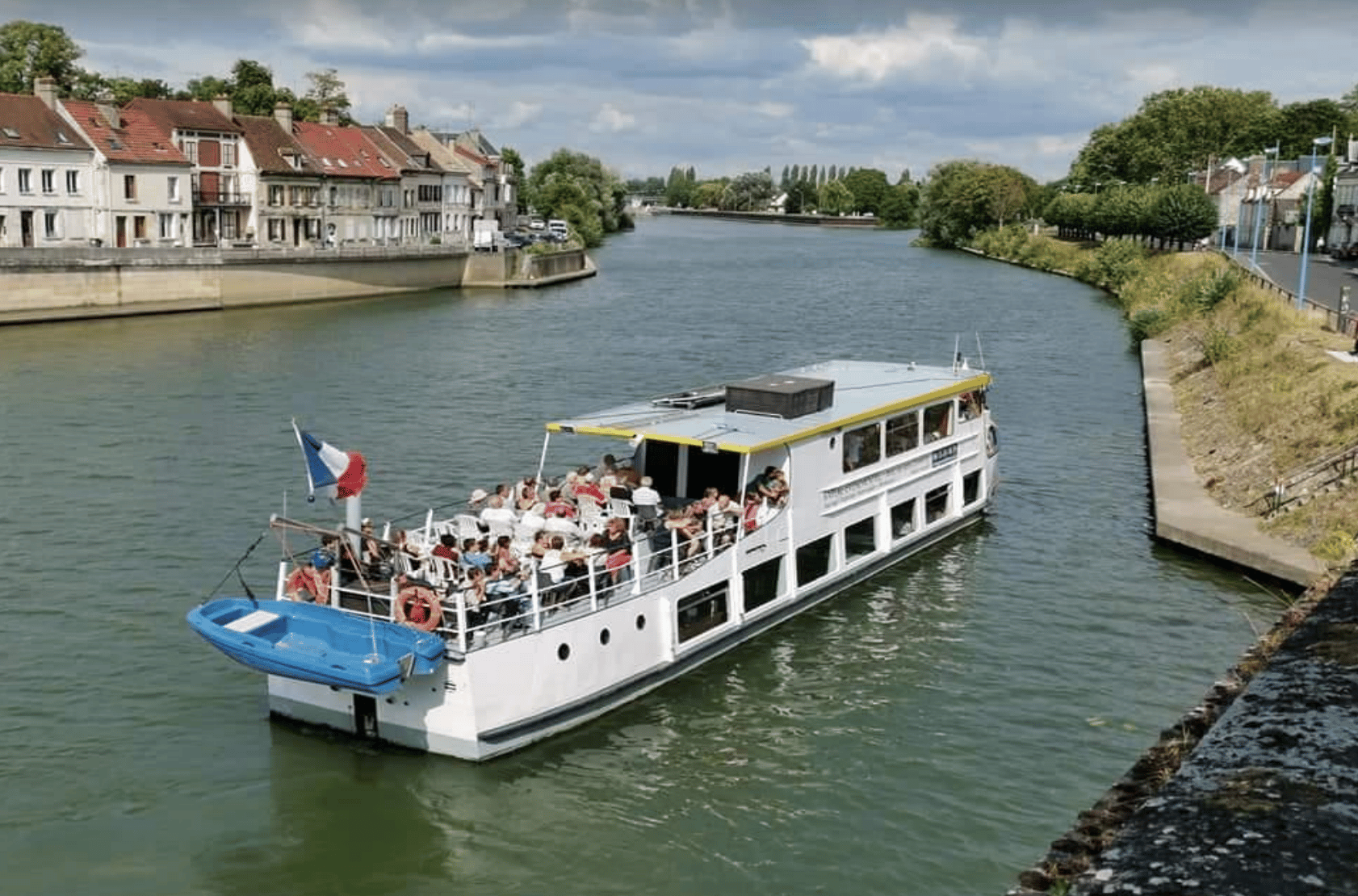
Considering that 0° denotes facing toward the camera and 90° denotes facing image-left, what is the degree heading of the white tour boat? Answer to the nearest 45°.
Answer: approximately 225°

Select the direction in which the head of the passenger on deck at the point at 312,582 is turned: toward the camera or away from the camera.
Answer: toward the camera
